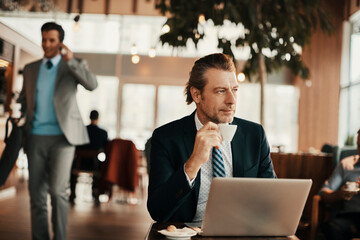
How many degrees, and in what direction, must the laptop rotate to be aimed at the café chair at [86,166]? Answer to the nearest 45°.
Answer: approximately 45° to its left

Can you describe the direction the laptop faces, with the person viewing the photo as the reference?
facing away from the viewer

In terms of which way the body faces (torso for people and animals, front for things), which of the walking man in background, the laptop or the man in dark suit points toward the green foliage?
the laptop

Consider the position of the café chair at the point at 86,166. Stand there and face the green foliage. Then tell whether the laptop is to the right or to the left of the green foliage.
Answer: right

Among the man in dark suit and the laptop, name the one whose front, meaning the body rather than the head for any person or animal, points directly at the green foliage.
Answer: the laptop

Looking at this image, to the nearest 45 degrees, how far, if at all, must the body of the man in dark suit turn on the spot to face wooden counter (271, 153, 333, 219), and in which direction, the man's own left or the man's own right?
approximately 90° to the man's own left

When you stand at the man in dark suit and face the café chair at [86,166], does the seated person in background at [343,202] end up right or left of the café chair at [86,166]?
right

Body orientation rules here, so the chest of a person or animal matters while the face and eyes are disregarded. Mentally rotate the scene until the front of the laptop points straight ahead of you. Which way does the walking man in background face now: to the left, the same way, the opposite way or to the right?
the opposite way

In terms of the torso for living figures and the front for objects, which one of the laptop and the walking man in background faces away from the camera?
the laptop
